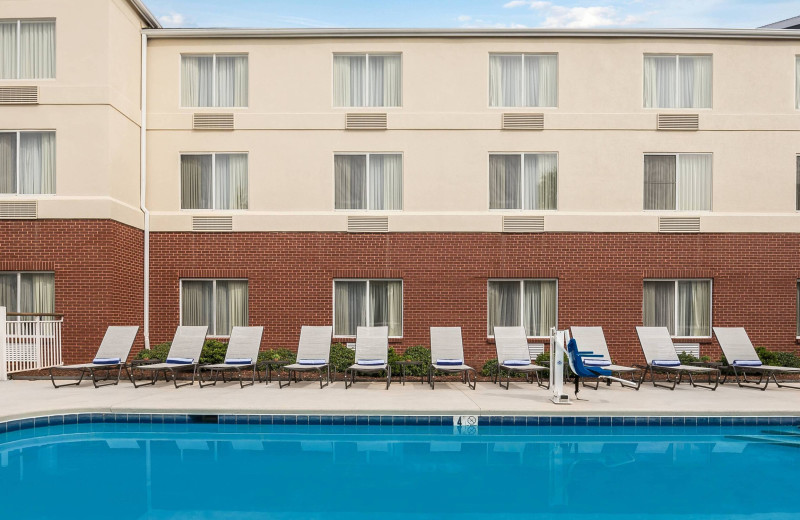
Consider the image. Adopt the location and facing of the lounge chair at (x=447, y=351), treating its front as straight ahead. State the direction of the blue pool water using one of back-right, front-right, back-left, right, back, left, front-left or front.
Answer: front

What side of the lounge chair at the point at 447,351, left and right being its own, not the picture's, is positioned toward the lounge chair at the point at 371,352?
right

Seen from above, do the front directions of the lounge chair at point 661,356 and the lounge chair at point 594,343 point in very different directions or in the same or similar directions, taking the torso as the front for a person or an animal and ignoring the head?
same or similar directions

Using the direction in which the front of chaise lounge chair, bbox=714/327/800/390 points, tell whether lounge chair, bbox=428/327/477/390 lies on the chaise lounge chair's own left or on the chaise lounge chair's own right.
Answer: on the chaise lounge chair's own right

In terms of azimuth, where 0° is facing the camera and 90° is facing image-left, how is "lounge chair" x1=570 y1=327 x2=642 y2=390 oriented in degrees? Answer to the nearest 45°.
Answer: approximately 315°

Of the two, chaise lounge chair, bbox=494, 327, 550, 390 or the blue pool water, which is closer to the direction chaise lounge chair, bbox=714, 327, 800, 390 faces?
the blue pool water

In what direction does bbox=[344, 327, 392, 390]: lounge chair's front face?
toward the camera

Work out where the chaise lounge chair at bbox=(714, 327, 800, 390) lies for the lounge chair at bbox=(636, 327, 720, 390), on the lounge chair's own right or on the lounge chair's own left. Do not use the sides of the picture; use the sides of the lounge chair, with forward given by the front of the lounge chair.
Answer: on the lounge chair's own left

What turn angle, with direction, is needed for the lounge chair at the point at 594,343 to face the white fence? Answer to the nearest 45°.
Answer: approximately 135° to its right

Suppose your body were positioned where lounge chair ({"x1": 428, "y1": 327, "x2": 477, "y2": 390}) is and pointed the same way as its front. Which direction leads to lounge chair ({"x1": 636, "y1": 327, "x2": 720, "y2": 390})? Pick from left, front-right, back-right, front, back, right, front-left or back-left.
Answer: left

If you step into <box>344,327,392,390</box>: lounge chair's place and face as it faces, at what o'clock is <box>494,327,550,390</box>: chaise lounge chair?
The chaise lounge chair is roughly at 9 o'clock from the lounge chair.

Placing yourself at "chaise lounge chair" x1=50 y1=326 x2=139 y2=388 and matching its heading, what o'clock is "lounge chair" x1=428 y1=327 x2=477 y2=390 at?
The lounge chair is roughly at 8 o'clock from the chaise lounge chair.

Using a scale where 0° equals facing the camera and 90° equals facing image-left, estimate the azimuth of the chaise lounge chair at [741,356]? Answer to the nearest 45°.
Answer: approximately 315°

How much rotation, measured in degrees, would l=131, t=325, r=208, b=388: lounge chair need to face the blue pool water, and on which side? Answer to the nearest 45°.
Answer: approximately 45° to its left

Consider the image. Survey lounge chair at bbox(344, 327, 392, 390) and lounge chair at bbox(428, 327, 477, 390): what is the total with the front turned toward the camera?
2

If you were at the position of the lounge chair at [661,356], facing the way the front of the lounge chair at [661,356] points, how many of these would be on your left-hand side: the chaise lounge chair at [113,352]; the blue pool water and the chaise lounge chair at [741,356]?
1

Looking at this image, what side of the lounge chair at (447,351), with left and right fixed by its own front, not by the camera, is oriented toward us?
front
